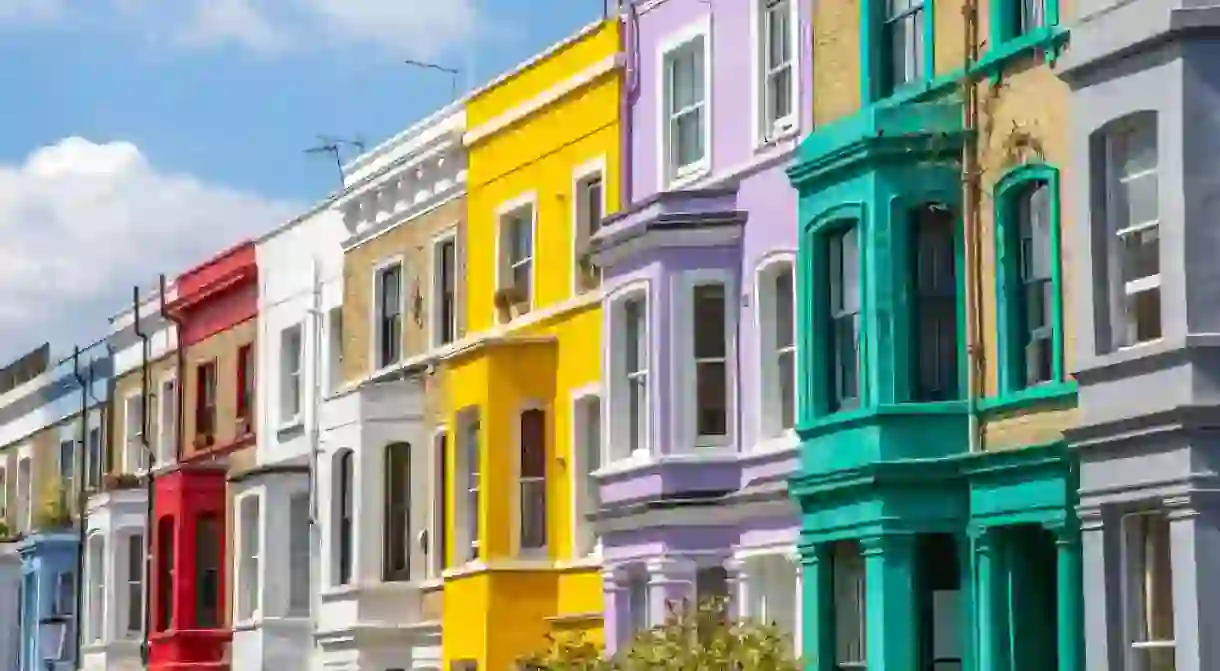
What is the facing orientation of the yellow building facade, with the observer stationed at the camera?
facing the viewer and to the left of the viewer
